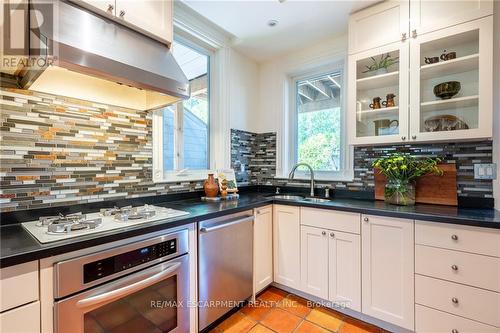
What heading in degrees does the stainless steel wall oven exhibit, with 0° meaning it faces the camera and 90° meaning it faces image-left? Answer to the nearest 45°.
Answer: approximately 315°

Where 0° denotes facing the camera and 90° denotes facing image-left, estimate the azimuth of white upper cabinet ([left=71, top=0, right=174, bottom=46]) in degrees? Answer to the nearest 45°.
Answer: approximately 315°

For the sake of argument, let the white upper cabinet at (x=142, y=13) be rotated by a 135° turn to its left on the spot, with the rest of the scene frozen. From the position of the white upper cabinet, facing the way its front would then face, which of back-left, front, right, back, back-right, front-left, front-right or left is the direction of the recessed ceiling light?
right

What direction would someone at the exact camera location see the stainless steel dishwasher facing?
facing the viewer and to the right of the viewer

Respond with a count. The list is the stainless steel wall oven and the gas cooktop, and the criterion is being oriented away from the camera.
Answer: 0

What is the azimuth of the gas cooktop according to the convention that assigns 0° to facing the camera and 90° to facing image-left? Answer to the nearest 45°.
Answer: approximately 315°

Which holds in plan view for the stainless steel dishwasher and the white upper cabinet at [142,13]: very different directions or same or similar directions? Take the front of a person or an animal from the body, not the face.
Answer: same or similar directions

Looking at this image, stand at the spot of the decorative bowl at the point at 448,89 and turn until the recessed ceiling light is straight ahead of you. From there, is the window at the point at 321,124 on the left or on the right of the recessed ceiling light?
right

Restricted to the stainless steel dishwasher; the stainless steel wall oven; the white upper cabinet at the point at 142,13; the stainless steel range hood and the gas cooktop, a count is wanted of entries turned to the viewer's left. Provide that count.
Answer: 0

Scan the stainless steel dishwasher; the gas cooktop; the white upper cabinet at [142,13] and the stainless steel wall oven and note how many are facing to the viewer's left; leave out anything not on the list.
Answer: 0

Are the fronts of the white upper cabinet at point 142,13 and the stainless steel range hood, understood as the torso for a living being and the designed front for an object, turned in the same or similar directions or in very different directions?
same or similar directions

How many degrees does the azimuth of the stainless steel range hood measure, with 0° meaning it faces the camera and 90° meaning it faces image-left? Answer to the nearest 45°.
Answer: approximately 315°
